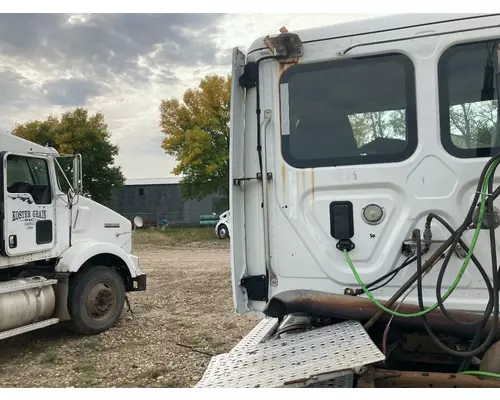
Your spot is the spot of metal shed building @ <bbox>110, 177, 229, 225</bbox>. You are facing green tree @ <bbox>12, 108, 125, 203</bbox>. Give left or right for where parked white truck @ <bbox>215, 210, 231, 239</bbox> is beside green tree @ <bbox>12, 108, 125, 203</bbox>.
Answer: left

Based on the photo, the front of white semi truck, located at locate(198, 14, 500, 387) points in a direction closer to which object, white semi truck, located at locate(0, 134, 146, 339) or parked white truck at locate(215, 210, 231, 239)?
the parked white truck

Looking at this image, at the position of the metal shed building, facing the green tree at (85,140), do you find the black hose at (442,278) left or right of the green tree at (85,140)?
left

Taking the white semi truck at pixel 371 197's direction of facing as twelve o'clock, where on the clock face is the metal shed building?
The metal shed building is roughly at 11 o'clock from the white semi truck.

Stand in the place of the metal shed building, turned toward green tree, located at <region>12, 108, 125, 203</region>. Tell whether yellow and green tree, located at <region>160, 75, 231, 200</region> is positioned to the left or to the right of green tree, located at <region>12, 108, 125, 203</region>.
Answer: left

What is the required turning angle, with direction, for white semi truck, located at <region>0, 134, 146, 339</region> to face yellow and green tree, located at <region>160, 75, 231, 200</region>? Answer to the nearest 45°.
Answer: approximately 45° to its left

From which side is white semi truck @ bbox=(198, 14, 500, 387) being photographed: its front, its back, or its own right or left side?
back

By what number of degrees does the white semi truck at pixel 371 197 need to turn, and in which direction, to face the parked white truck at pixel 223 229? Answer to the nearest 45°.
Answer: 0° — it already faces it

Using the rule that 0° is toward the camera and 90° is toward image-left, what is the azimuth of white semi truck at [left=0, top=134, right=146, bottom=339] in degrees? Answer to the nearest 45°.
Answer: approximately 225°
